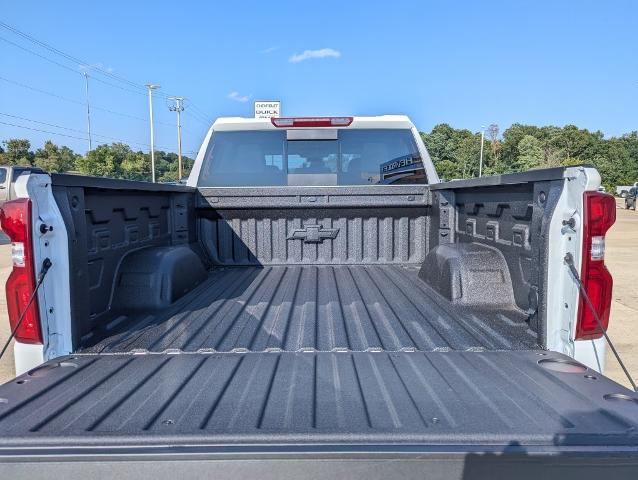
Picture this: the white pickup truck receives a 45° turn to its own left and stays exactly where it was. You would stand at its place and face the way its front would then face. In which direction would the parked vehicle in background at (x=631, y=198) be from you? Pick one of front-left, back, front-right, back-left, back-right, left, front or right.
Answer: right

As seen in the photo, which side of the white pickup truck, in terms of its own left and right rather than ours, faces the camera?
back

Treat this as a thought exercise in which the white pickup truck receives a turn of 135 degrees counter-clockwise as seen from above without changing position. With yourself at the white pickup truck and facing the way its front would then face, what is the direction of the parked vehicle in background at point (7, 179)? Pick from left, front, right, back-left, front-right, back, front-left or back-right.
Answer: right

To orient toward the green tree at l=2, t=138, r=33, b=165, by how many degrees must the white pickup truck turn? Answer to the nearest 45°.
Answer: approximately 45° to its left

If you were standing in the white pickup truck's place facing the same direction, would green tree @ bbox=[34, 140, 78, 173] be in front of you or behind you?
in front
